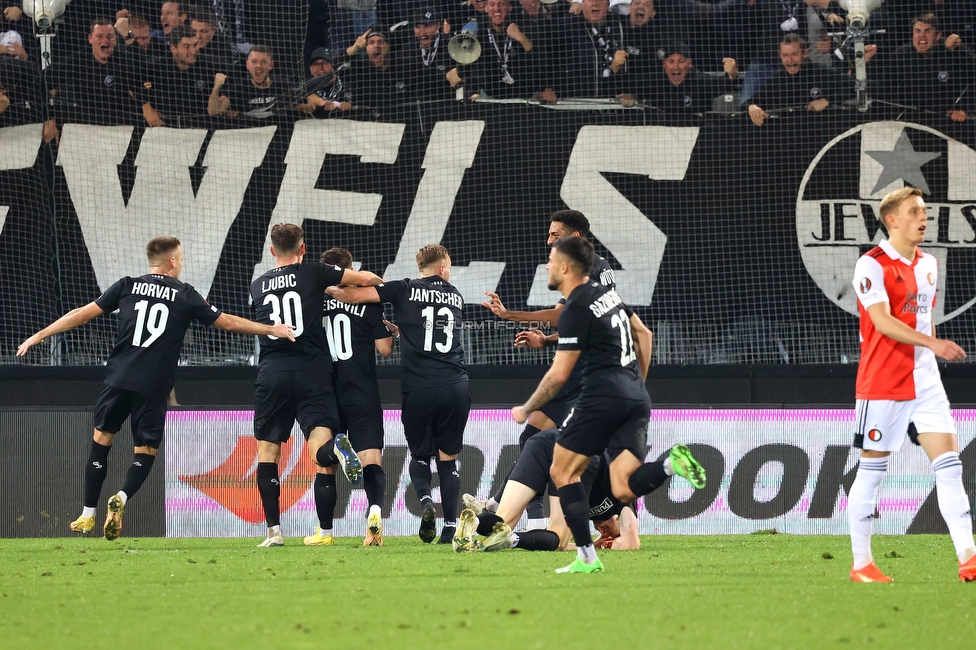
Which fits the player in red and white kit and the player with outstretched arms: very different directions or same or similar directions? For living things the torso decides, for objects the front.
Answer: very different directions

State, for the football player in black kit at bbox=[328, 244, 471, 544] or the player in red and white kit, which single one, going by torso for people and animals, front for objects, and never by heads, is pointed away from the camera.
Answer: the football player in black kit

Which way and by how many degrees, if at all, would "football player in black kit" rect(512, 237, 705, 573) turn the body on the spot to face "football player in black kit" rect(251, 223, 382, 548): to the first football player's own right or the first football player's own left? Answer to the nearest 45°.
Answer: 0° — they already face them

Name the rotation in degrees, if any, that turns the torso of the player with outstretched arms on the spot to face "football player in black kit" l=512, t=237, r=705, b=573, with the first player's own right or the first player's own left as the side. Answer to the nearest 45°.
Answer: approximately 135° to the first player's own right

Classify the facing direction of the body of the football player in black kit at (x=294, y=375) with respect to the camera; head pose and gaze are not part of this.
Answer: away from the camera

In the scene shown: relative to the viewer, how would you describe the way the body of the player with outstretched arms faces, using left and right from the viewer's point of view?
facing away from the viewer

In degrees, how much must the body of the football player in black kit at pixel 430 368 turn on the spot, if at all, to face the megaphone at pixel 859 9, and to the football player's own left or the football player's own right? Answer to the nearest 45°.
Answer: approximately 45° to the football player's own right

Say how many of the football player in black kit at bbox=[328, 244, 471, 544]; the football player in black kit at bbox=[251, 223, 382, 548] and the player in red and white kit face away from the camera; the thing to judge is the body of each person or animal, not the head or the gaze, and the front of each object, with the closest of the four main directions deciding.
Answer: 2

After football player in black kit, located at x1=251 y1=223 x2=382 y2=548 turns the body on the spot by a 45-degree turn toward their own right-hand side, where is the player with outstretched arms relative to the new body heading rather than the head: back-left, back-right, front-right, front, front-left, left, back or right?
back-left

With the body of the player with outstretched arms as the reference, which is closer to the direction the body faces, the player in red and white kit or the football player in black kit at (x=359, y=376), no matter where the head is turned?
the football player in black kit

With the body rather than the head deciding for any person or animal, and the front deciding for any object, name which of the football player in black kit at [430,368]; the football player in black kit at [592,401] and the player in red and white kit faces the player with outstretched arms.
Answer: the football player in black kit at [592,401]

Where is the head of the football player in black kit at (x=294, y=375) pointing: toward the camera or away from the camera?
away from the camera

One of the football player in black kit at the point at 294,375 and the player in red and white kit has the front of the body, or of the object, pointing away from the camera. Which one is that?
the football player in black kit
